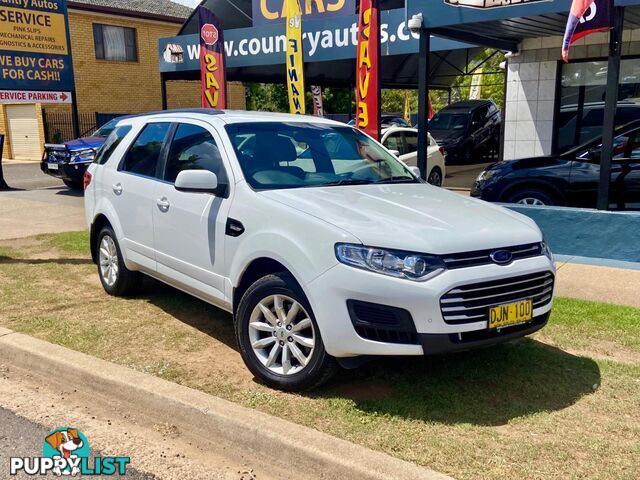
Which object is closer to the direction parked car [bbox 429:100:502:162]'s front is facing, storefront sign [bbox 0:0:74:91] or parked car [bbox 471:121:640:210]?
the storefront sign

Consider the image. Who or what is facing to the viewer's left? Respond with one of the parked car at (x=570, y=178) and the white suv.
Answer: the parked car

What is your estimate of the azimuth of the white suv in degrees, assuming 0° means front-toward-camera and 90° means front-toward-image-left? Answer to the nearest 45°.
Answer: approximately 315°

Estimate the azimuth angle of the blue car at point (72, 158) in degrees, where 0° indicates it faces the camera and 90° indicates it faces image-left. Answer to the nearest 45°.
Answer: approximately 45°

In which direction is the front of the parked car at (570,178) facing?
to the viewer's left

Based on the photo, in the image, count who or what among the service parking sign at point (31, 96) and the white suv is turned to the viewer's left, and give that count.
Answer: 0

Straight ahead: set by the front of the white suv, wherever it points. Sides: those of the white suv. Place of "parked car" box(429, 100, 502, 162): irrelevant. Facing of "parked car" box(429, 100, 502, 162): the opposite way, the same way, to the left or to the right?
to the right

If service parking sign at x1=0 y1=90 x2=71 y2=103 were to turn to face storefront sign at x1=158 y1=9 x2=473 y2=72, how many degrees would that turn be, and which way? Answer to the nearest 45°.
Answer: approximately 45° to its left
